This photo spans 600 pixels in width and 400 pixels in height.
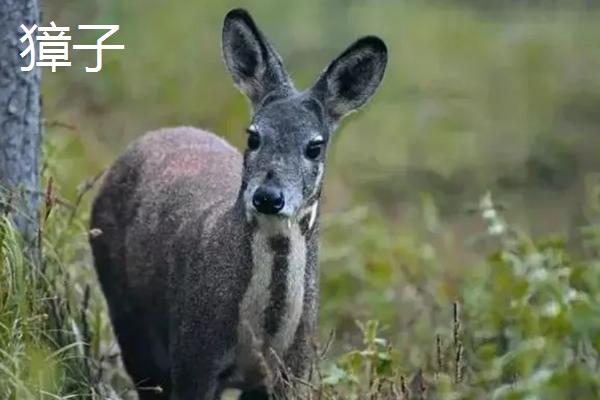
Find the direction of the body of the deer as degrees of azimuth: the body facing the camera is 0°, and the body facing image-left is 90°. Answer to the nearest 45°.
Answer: approximately 315°
